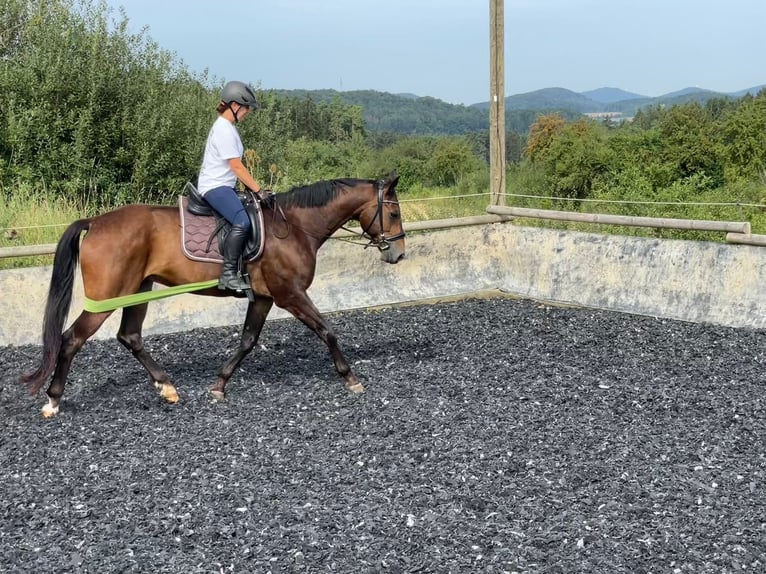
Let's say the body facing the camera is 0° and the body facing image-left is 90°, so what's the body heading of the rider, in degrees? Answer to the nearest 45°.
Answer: approximately 270°

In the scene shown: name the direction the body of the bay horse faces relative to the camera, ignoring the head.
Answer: to the viewer's right

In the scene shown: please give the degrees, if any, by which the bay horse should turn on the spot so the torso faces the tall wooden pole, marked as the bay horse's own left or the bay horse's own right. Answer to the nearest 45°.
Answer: approximately 45° to the bay horse's own left

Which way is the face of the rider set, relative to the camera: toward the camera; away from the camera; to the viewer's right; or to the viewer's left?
to the viewer's right

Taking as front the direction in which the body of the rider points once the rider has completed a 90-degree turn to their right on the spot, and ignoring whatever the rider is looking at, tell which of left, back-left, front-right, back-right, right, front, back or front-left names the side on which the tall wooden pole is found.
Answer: back-left
